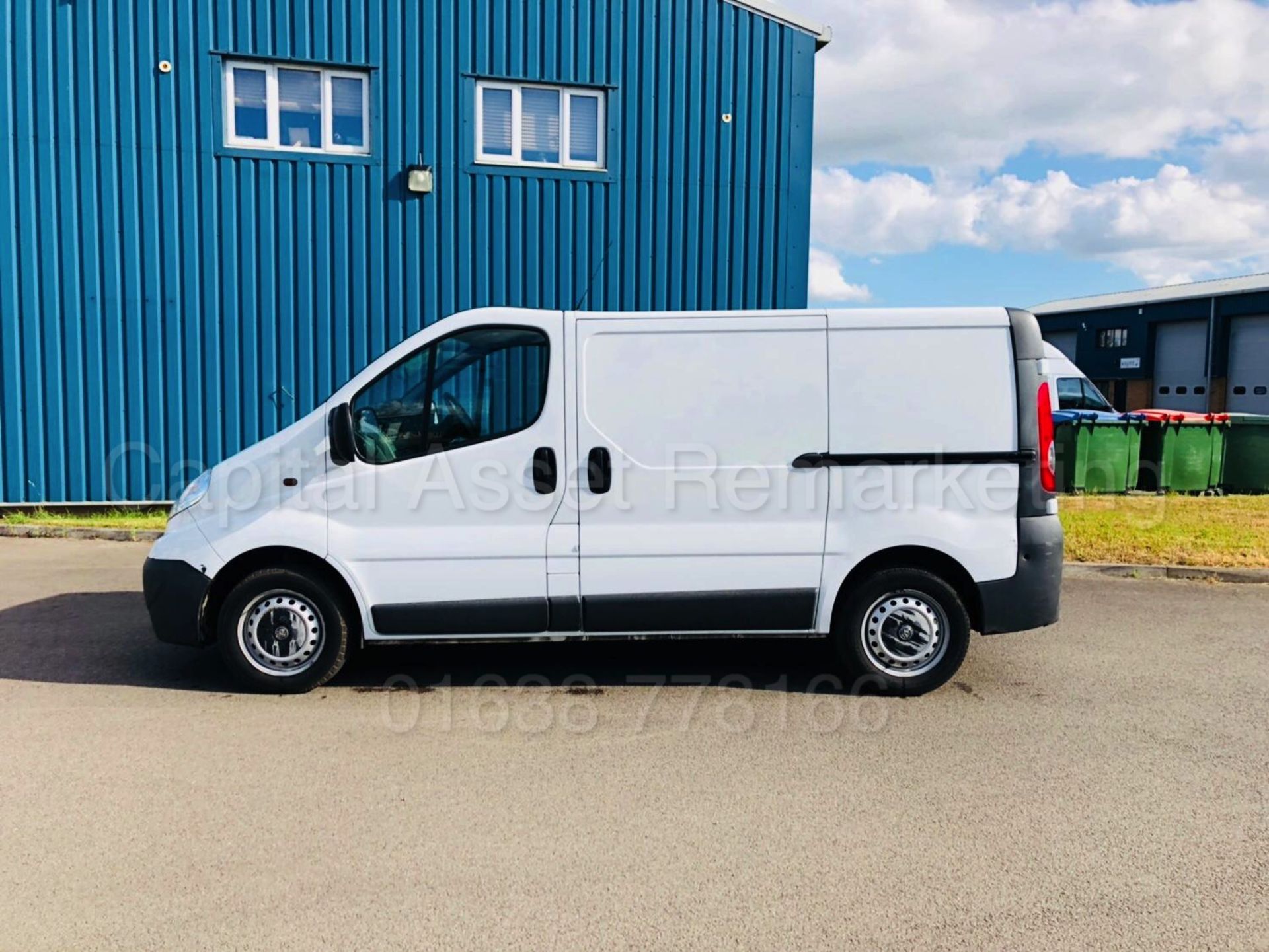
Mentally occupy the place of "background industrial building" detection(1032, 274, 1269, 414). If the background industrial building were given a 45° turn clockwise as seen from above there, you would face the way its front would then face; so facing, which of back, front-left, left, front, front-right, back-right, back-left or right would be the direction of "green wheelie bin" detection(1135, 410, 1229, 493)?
left

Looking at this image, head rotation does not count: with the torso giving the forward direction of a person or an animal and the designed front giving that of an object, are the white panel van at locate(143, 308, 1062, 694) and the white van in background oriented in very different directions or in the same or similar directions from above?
very different directions

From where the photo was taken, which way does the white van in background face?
to the viewer's right

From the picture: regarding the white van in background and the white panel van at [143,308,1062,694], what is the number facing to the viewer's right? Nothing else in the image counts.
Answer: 1

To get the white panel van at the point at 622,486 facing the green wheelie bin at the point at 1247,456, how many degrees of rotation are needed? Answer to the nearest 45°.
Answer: approximately 135° to its right

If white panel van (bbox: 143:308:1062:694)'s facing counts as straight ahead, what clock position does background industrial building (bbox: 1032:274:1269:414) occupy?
The background industrial building is roughly at 4 o'clock from the white panel van.

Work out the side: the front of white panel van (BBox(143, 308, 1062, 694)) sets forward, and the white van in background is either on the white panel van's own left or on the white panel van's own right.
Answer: on the white panel van's own right

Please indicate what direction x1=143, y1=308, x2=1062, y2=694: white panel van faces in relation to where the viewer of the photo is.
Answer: facing to the left of the viewer

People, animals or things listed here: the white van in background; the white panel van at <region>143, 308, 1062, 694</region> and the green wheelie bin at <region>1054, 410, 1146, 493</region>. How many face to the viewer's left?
1

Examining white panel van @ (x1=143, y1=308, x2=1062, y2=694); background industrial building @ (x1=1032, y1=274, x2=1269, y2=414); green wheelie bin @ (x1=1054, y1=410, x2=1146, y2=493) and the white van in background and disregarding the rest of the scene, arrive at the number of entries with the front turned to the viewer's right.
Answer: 1
